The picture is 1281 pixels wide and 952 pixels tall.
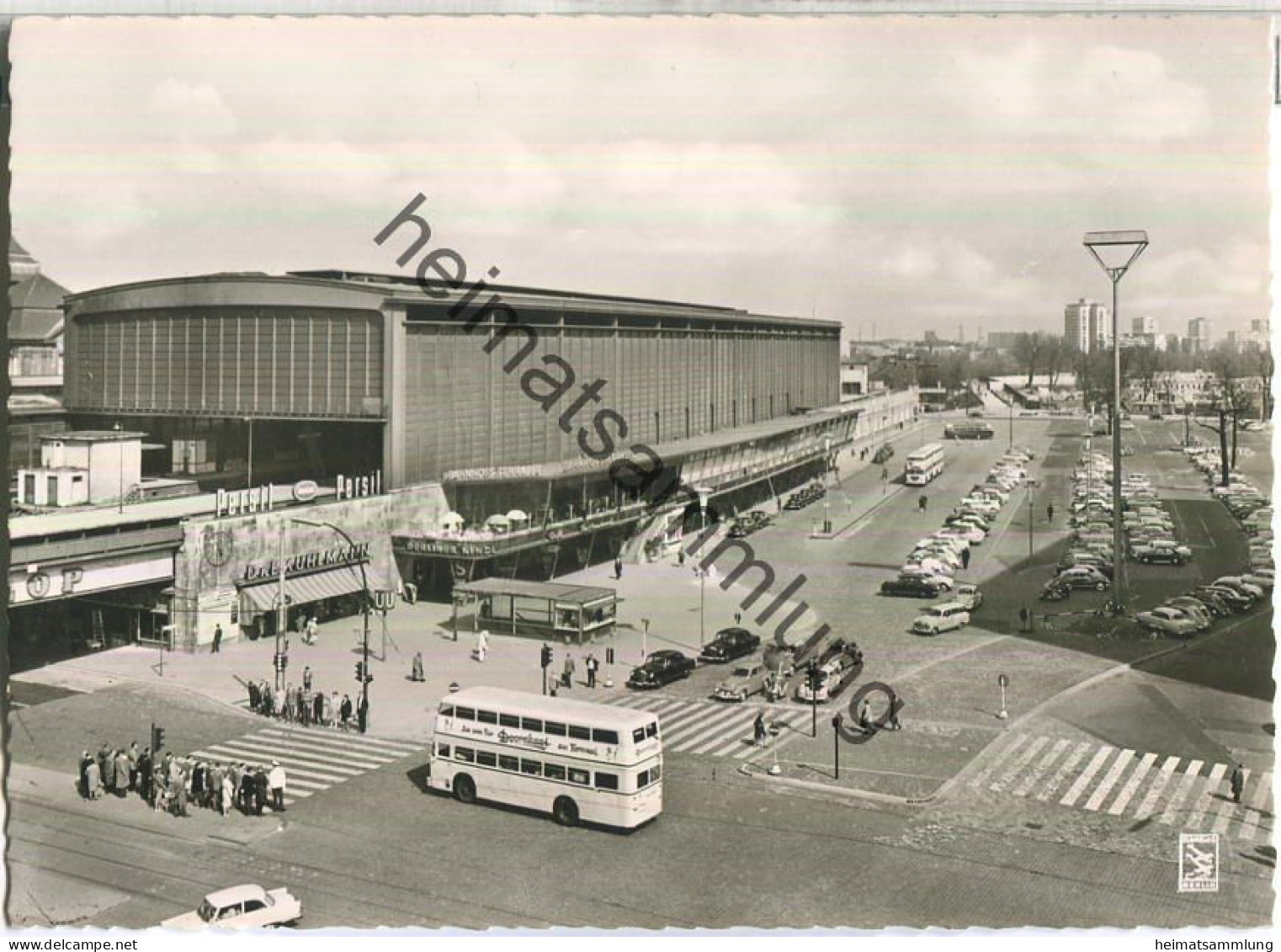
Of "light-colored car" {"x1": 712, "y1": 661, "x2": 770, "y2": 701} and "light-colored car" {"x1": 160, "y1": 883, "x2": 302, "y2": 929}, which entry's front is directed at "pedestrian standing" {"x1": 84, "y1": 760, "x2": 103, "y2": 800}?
"light-colored car" {"x1": 712, "y1": 661, "x2": 770, "y2": 701}

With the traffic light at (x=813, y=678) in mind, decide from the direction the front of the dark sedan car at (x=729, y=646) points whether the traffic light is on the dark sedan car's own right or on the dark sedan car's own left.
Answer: on the dark sedan car's own left

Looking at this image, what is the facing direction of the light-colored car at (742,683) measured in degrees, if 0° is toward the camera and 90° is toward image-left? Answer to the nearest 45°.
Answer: approximately 45°

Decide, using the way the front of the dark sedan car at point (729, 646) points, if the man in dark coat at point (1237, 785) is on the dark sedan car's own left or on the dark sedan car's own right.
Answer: on the dark sedan car's own left

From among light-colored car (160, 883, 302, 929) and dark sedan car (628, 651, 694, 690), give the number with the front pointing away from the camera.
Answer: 0

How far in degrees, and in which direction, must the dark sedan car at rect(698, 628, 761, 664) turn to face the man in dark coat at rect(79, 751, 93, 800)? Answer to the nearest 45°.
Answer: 0° — it already faces them

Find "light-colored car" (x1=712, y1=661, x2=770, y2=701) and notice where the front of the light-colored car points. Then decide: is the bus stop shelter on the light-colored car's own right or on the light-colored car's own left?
on the light-colored car's own right

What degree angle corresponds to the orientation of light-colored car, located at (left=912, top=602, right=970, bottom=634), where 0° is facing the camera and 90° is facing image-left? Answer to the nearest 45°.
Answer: approximately 45°

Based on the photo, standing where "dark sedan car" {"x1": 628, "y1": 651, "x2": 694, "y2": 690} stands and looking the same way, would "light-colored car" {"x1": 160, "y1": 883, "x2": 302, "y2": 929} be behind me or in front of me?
in front

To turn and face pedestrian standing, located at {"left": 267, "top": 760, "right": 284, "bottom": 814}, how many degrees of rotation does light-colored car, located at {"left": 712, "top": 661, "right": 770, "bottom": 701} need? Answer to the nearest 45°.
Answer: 0° — it already faces them

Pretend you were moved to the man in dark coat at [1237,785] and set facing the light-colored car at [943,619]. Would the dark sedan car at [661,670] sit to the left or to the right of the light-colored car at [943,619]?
left
